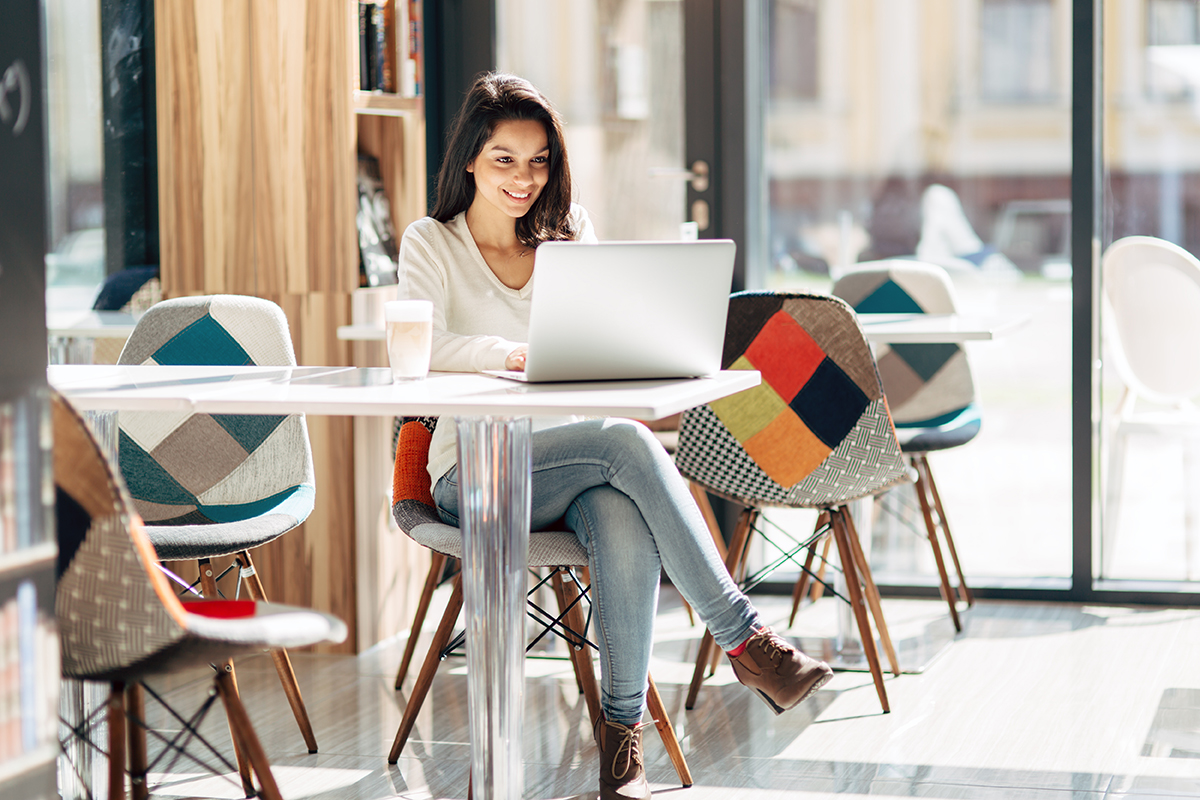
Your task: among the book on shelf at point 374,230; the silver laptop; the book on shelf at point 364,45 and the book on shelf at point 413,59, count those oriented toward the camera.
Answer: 3

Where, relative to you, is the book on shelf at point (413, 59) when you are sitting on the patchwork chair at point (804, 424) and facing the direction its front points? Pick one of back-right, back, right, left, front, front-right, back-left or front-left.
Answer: front

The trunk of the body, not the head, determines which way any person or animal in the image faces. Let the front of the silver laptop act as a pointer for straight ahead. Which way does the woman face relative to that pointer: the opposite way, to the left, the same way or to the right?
the opposite way

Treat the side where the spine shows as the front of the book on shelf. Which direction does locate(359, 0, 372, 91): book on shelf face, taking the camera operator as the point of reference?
facing the viewer

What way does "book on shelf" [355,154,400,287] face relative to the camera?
toward the camera

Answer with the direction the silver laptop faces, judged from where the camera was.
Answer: facing away from the viewer and to the left of the viewer

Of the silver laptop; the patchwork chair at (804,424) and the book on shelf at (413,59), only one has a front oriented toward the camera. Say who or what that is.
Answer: the book on shelf

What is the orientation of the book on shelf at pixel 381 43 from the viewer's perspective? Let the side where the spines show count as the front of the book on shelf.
toward the camera

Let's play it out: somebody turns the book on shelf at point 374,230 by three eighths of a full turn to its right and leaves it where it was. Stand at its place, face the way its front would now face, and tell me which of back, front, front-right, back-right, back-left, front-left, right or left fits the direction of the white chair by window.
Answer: back-right

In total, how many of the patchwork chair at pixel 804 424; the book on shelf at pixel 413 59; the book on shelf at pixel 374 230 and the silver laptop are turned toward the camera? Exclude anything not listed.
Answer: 2
